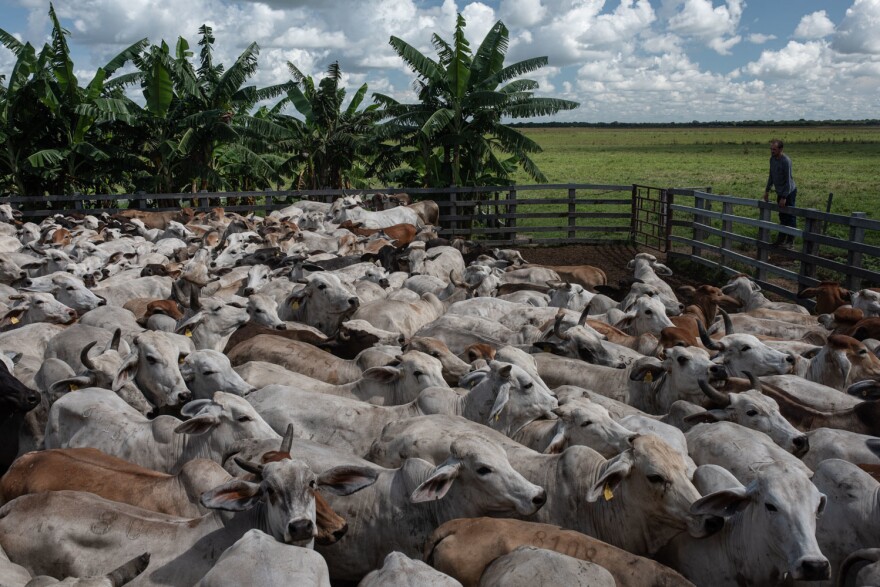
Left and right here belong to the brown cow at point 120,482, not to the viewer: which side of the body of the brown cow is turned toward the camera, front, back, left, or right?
right

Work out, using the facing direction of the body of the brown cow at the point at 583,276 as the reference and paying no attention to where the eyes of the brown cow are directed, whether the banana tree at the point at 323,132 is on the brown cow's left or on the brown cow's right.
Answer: on the brown cow's right

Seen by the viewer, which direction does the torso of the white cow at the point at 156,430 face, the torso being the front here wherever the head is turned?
to the viewer's right

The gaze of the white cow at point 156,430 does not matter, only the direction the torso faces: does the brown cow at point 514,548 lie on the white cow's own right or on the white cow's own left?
on the white cow's own right

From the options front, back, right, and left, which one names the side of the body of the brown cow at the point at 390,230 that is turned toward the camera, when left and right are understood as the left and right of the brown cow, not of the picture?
left

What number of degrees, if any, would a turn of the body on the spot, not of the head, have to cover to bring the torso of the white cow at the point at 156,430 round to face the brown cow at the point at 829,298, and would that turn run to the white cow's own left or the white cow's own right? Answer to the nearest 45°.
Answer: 0° — it already faces it

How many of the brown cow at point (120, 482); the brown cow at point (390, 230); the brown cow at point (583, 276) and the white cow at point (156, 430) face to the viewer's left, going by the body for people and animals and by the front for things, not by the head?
2

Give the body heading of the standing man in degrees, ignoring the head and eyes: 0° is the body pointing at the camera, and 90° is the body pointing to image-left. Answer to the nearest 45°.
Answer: approximately 45°

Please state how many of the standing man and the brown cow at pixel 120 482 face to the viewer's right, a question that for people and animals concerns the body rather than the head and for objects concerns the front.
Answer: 1

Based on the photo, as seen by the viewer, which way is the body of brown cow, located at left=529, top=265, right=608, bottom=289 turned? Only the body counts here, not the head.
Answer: to the viewer's left
